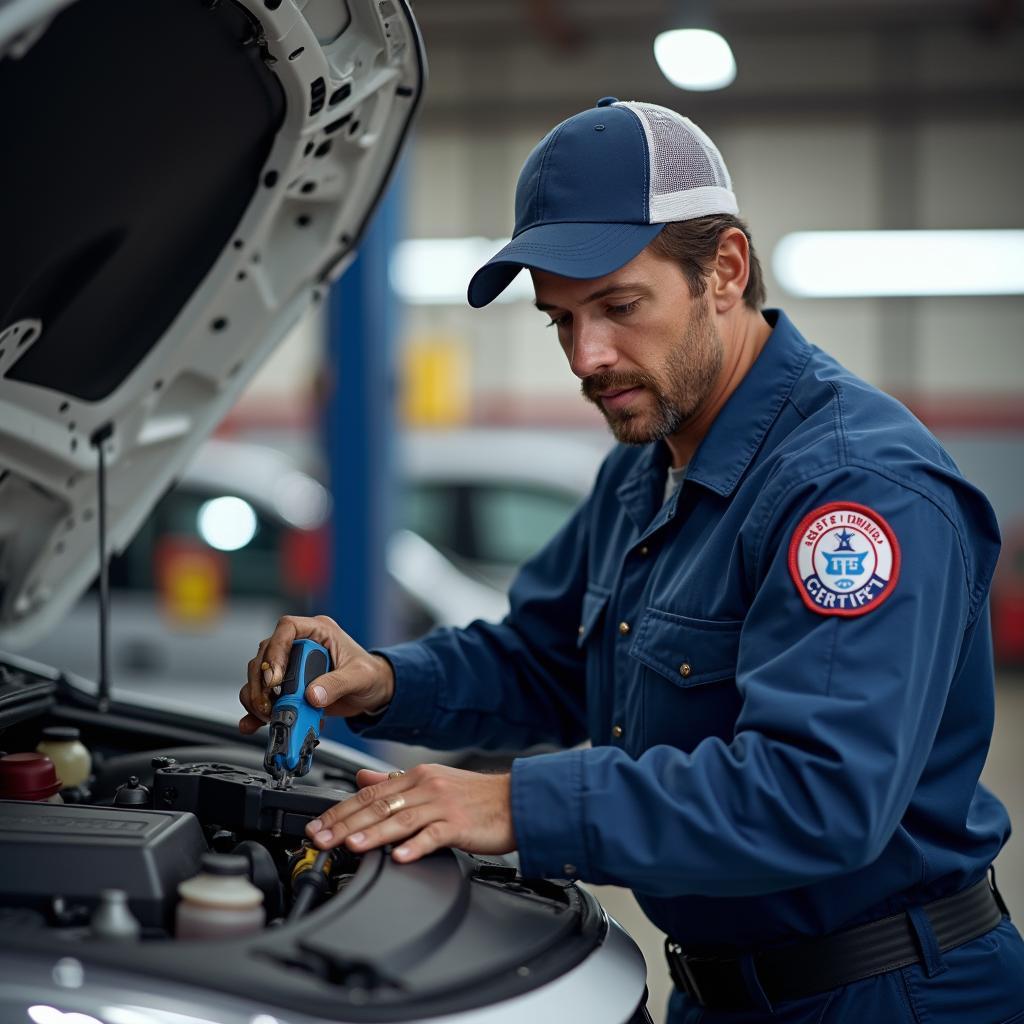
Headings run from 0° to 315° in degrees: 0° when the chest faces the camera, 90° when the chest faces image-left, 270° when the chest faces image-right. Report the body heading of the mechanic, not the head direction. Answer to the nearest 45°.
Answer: approximately 45°

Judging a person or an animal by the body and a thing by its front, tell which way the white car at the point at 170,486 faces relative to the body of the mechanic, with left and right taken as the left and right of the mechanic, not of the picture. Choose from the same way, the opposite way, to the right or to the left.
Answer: to the left

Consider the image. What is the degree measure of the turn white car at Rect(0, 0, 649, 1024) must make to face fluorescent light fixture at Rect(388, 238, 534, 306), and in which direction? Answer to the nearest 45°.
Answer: approximately 135° to its left

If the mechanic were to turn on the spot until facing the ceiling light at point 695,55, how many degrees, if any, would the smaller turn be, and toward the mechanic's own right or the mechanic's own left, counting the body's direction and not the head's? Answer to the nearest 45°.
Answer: approximately 135° to the mechanic's own right

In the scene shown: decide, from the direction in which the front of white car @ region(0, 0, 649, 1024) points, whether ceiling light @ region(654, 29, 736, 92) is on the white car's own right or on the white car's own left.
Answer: on the white car's own left

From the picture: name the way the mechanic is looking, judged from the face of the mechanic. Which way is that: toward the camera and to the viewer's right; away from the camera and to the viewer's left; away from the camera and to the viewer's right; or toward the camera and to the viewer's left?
toward the camera and to the viewer's left

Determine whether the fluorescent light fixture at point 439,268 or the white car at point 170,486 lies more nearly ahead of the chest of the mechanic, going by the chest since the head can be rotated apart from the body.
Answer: the white car

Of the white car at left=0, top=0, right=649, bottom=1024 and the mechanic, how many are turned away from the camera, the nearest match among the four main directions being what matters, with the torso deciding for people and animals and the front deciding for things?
0

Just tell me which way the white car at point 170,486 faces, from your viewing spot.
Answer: facing the viewer and to the right of the viewer

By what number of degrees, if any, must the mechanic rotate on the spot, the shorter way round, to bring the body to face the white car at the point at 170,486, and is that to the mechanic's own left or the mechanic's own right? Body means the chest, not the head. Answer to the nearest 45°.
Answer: approximately 45° to the mechanic's own right

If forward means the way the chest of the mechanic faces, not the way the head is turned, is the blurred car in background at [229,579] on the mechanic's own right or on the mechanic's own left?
on the mechanic's own right
